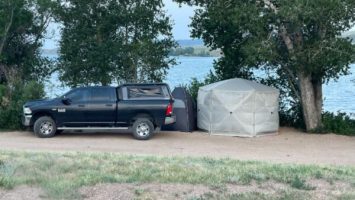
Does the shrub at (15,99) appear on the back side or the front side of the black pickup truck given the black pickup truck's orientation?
on the front side

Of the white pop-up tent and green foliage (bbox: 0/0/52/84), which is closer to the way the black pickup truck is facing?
the green foliage

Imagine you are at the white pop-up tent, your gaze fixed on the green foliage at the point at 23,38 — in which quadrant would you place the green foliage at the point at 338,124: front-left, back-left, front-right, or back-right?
back-right

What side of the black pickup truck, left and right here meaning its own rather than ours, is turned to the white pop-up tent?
back

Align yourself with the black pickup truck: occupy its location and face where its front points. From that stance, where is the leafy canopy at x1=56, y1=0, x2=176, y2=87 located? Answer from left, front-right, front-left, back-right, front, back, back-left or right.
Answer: right

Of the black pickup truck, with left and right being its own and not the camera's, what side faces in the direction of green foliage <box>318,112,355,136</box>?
back

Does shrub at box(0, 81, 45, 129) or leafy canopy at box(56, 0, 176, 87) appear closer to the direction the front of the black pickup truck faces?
the shrub

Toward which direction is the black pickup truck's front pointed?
to the viewer's left
